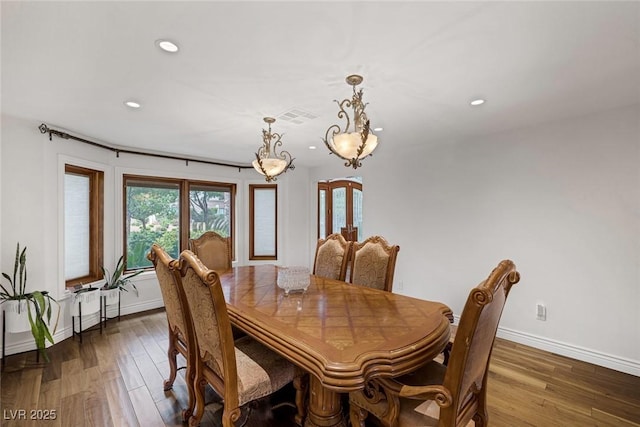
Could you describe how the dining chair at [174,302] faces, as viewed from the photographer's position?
facing away from the viewer and to the right of the viewer

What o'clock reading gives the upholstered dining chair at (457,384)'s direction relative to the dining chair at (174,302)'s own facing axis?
The upholstered dining chair is roughly at 3 o'clock from the dining chair.

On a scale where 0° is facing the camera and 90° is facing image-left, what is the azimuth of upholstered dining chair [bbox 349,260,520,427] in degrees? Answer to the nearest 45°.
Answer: approximately 135°

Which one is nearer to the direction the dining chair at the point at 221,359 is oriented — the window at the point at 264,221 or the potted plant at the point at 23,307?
the window

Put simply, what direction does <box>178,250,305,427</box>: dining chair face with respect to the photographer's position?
facing away from the viewer and to the right of the viewer

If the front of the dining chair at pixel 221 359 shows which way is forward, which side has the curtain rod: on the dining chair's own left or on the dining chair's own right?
on the dining chair's own left

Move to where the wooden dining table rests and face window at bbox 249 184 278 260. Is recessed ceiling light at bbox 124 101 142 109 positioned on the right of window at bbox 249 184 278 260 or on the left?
left
